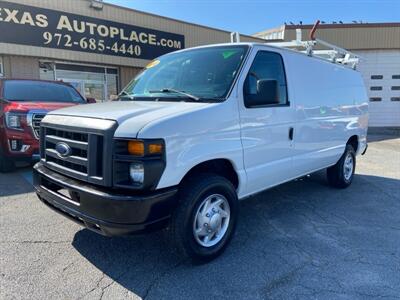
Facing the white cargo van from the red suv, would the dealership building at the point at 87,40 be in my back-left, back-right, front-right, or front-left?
back-left

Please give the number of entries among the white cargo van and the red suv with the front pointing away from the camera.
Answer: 0

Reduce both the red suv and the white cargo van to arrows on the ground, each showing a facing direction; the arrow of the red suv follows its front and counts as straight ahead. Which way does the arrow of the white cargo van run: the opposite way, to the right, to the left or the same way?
to the right

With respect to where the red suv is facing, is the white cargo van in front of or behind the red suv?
in front

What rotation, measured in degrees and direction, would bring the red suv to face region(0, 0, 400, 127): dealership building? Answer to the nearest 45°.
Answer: approximately 135° to its left

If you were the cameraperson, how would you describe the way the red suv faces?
facing the viewer and to the right of the viewer

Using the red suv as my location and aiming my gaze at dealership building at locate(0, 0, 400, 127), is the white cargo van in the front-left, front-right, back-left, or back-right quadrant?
back-right

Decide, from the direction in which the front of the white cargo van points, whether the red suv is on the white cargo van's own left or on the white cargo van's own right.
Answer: on the white cargo van's own right

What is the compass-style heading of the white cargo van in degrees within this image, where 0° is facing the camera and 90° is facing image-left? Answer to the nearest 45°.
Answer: approximately 45°

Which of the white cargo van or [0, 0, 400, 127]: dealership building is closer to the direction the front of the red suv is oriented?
the white cargo van
